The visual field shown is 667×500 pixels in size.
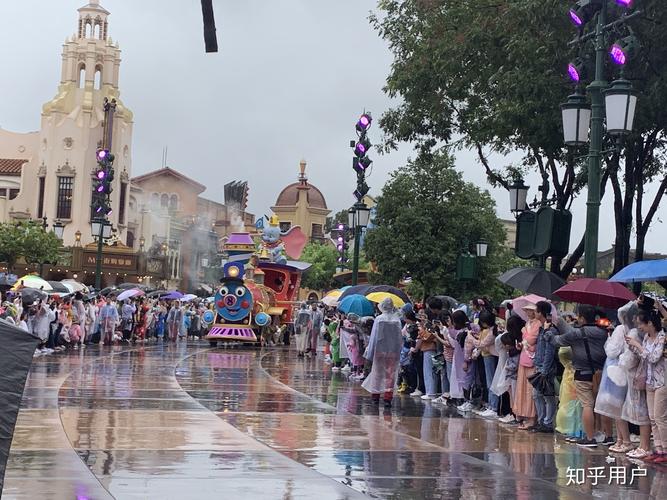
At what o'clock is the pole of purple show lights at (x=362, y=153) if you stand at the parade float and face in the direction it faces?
The pole of purple show lights is roughly at 10 o'clock from the parade float.

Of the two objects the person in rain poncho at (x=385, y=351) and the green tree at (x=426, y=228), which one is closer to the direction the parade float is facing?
the person in rain poncho

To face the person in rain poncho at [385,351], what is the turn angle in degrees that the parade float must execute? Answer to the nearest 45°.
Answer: approximately 45° to its left

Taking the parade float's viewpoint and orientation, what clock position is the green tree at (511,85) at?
The green tree is roughly at 10 o'clock from the parade float.

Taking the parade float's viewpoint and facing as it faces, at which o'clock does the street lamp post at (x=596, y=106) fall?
The street lamp post is roughly at 10 o'clock from the parade float.

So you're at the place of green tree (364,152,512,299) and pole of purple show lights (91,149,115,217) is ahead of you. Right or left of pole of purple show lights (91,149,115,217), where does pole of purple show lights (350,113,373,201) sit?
left

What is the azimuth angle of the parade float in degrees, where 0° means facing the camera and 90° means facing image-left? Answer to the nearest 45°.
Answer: approximately 45°

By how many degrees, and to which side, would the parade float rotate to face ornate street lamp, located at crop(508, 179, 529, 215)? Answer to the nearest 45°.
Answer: approximately 45° to its left
